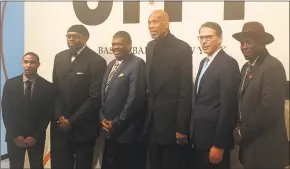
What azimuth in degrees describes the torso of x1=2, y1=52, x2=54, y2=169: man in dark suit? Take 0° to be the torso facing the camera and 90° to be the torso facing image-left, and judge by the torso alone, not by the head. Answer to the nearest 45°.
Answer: approximately 0°

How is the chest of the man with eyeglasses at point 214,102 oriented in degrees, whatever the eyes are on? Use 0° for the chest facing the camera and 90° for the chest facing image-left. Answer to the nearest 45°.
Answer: approximately 45°
